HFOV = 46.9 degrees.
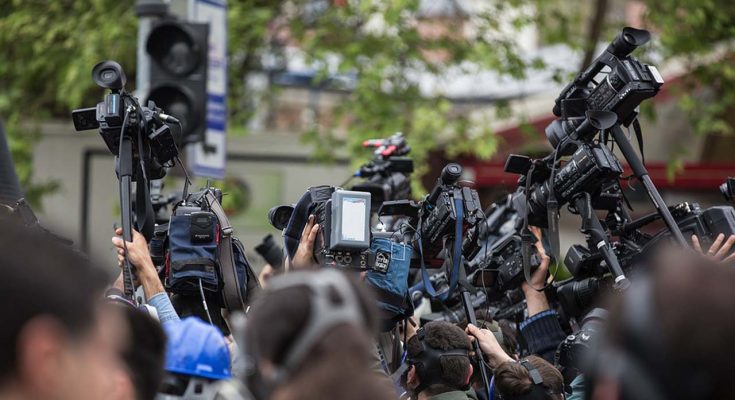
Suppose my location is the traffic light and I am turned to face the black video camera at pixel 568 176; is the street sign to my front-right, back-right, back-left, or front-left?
back-left

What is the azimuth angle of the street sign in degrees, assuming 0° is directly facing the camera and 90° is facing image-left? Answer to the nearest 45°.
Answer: approximately 0°

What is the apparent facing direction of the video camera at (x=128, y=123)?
away from the camera

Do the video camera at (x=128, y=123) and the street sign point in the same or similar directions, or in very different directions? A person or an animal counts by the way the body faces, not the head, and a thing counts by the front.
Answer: very different directions

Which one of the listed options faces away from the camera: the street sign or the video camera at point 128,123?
the video camera

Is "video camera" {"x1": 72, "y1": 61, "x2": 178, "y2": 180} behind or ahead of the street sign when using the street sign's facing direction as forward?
ahead

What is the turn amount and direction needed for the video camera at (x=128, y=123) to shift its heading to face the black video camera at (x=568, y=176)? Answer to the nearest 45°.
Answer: approximately 90° to its right

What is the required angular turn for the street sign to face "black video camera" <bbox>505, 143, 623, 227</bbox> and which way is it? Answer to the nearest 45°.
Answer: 0° — it already faces it
